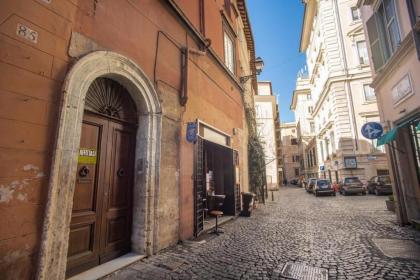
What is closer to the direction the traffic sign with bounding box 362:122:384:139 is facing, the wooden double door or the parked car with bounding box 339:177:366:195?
the wooden double door

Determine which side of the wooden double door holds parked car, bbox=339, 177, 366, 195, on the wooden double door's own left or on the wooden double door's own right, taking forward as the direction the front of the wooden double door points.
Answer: on the wooden double door's own left

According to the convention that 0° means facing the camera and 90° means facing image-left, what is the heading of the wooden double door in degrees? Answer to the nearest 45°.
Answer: approximately 315°

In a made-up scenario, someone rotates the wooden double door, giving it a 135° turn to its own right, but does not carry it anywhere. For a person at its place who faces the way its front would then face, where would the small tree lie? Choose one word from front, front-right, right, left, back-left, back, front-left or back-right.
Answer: back-right

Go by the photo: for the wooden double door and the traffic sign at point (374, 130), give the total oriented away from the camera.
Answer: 0

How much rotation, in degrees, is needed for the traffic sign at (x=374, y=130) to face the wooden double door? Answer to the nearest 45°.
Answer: approximately 45° to its right

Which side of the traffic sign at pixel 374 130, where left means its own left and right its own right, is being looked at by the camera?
front

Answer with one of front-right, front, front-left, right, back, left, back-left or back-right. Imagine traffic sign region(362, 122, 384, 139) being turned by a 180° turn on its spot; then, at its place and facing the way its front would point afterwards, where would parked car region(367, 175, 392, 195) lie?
front

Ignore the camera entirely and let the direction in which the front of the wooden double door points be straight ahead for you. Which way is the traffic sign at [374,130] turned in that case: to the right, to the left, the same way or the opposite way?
to the right

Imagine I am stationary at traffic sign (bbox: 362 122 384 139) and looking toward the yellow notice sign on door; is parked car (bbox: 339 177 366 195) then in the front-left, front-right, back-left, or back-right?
back-right

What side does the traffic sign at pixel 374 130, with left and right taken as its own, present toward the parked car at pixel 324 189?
back

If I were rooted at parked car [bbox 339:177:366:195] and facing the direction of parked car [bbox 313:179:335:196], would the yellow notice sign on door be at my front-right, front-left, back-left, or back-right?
front-left

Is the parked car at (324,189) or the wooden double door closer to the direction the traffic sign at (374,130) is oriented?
the wooden double door

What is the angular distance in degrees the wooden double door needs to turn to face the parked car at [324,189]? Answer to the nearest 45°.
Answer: approximately 90° to its left
